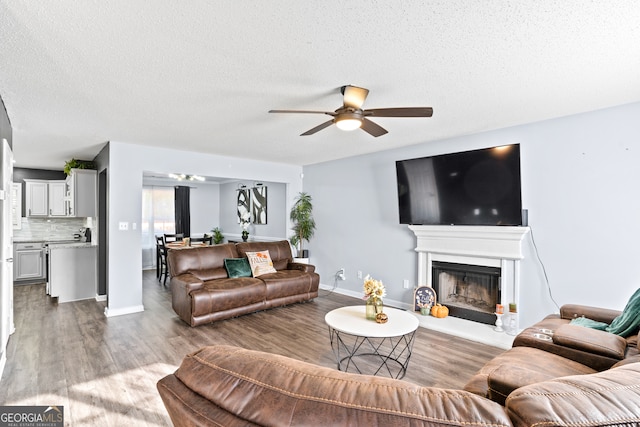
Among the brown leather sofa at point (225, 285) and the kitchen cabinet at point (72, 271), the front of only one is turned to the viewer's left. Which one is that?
the kitchen cabinet

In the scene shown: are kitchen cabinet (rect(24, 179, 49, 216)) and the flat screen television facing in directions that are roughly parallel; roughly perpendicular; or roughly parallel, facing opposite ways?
roughly perpendicular

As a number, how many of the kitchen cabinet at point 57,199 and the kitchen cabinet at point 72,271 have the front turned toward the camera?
1

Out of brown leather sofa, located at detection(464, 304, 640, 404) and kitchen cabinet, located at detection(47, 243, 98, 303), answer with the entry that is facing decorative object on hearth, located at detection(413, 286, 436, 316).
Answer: the brown leather sofa

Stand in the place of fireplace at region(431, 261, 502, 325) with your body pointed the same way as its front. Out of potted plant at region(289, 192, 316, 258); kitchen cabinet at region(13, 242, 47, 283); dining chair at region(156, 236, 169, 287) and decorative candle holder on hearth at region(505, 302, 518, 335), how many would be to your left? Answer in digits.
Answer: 1

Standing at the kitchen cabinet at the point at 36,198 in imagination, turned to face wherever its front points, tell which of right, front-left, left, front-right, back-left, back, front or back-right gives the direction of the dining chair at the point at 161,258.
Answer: front-left

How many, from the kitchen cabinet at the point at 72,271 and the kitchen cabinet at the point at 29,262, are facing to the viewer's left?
1

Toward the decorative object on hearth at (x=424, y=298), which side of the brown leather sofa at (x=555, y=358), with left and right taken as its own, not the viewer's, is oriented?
front

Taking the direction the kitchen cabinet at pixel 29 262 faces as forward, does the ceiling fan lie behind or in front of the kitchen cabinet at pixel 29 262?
in front

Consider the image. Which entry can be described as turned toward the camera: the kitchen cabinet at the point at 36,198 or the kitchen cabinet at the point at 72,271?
the kitchen cabinet at the point at 36,198

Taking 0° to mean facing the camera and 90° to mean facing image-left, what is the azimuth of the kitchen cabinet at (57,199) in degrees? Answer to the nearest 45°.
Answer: approximately 0°

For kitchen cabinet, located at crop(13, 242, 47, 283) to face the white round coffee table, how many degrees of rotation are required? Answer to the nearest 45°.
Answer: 0° — it already faces it

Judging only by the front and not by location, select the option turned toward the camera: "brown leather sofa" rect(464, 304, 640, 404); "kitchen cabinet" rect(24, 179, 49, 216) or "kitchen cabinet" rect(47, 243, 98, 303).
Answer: "kitchen cabinet" rect(24, 179, 49, 216)

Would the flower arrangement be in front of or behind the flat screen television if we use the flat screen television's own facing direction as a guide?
in front

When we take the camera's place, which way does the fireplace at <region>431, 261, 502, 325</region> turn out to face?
facing the viewer and to the left of the viewer

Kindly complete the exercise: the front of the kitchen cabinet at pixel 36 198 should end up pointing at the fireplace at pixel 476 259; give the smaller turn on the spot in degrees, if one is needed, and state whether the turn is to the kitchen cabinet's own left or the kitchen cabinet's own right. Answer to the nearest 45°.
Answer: approximately 45° to the kitchen cabinet's own left

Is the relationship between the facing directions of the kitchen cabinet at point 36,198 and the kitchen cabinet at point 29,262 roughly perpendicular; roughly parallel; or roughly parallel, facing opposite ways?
roughly parallel

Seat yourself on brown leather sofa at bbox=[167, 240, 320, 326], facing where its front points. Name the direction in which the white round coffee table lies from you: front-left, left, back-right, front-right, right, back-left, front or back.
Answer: front

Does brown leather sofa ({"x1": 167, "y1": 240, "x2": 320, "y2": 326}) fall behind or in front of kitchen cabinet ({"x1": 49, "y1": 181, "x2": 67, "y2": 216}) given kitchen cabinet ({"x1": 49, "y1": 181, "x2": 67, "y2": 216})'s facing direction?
in front
